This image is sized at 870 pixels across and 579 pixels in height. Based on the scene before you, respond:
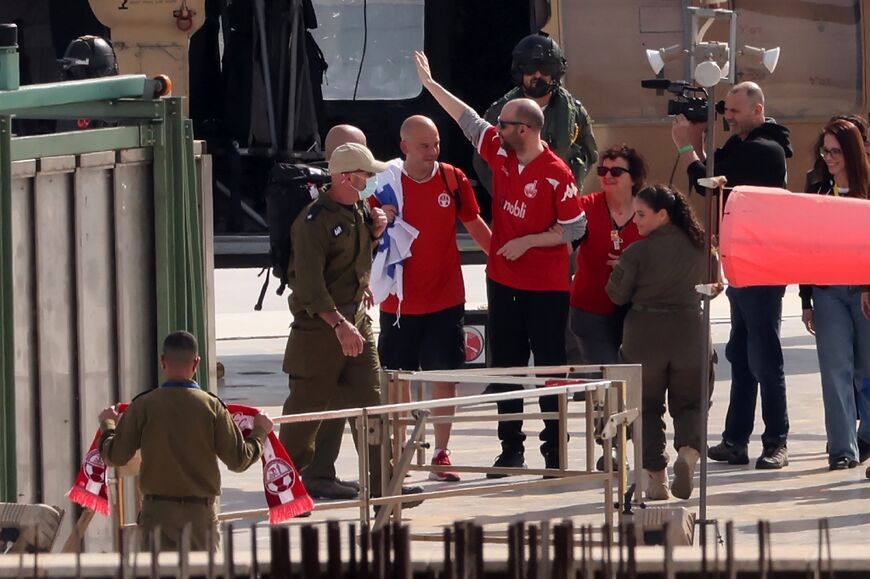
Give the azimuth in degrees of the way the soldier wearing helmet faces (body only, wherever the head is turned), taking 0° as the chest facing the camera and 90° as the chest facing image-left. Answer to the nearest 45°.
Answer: approximately 0°

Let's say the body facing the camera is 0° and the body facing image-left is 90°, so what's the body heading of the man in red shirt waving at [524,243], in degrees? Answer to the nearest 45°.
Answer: approximately 45°

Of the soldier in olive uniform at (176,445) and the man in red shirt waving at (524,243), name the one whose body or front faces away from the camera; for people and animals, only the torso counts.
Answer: the soldier in olive uniform

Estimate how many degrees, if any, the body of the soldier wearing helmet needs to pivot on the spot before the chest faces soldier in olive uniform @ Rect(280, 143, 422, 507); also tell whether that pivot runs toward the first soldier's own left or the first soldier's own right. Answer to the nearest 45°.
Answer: approximately 45° to the first soldier's own right
